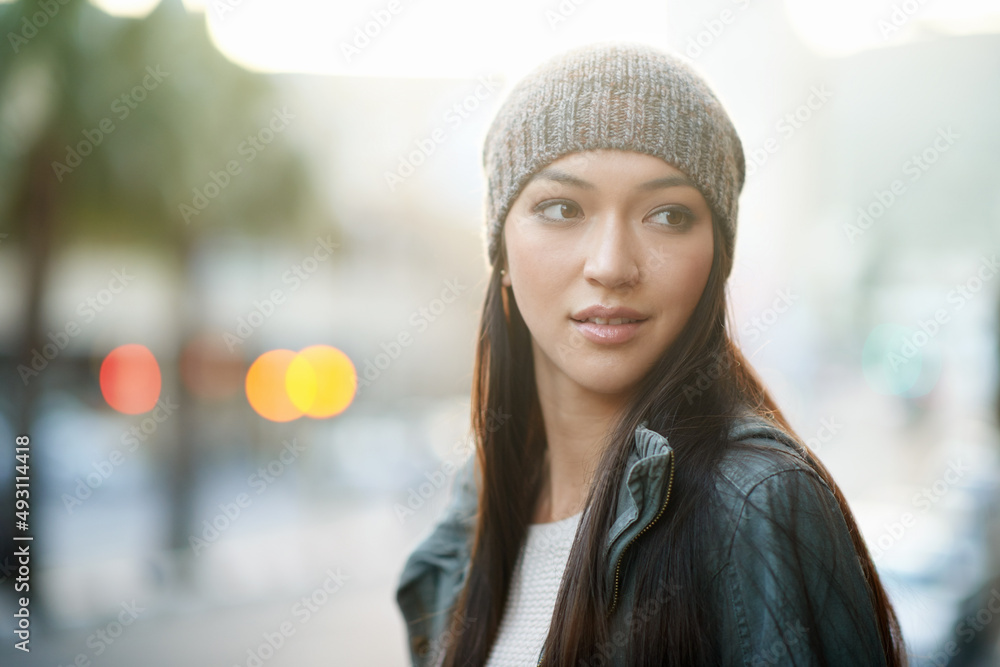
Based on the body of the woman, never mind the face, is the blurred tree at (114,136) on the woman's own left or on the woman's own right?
on the woman's own right

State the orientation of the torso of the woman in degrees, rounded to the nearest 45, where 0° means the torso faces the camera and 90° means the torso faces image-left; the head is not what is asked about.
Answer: approximately 45°
